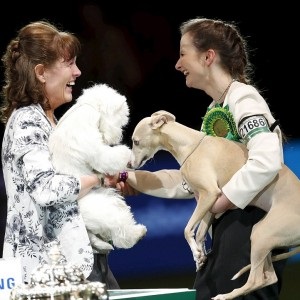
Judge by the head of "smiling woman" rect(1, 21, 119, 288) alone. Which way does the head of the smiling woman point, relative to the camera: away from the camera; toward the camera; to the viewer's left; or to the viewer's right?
to the viewer's right

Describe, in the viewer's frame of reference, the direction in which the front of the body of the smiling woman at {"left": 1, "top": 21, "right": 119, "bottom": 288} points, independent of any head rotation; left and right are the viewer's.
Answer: facing to the right of the viewer
